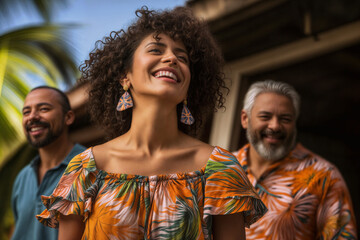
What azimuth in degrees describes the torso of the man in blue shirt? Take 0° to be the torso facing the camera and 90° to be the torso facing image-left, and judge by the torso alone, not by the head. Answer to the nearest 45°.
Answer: approximately 45°

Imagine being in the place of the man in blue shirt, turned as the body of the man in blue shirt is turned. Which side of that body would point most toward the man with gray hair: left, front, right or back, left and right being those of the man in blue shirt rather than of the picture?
left

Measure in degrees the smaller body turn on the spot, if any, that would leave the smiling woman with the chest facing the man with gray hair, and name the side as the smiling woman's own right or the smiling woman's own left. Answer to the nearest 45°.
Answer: approximately 135° to the smiling woman's own left

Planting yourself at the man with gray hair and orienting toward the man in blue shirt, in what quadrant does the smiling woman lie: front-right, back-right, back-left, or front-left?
front-left

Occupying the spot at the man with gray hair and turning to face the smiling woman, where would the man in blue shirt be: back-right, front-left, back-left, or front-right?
front-right

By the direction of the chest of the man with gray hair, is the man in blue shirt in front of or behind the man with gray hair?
in front

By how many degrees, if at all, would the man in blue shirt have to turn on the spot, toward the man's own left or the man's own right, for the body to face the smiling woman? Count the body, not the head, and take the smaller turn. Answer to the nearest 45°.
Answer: approximately 45° to the man's own left

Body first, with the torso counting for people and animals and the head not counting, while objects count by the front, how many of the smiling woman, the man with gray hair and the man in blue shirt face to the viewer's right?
0

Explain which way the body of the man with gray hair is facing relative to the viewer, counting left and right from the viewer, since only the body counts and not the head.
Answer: facing the viewer and to the left of the viewer

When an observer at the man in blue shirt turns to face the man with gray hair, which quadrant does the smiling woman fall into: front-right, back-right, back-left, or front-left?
front-right

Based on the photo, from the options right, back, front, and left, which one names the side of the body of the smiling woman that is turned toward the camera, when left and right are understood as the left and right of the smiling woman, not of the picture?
front

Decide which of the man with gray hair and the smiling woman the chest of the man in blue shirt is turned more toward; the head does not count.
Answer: the smiling woman

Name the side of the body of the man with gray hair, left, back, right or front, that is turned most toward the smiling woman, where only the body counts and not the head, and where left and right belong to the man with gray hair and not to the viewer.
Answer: front

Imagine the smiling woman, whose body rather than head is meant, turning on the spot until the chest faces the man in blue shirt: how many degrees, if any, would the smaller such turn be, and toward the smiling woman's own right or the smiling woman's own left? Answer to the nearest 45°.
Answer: approximately 135° to the smiling woman's own right

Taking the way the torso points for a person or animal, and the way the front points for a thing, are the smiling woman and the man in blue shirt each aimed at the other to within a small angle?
no
